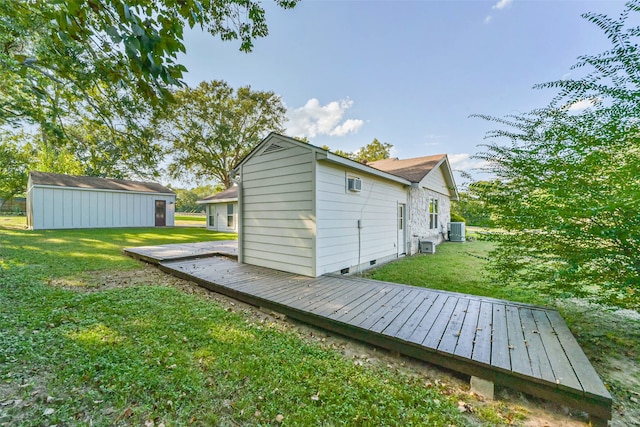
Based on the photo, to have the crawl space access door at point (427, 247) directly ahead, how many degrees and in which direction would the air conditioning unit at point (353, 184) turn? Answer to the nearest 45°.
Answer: approximately 90° to its left

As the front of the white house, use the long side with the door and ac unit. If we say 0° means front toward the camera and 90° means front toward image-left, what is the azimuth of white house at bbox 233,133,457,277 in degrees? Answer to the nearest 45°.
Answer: approximately 315°

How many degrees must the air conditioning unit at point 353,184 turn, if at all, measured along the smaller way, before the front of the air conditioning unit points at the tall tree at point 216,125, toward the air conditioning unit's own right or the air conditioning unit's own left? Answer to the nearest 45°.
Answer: approximately 180°

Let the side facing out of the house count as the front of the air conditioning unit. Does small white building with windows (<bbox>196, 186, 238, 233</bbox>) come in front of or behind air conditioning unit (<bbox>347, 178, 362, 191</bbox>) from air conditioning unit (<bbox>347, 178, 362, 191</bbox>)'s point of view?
behind

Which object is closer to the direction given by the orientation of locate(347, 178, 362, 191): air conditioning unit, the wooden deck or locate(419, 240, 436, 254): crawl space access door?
the wooden deck

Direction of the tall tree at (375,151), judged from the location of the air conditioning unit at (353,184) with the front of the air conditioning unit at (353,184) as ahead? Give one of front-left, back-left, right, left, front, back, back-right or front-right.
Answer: back-left

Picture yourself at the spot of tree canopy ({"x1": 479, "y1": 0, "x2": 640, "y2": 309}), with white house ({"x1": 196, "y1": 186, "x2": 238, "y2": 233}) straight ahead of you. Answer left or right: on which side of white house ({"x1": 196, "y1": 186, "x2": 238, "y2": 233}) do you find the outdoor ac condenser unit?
right

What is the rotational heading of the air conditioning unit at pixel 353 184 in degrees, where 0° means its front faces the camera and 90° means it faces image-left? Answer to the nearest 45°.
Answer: approximately 315°
